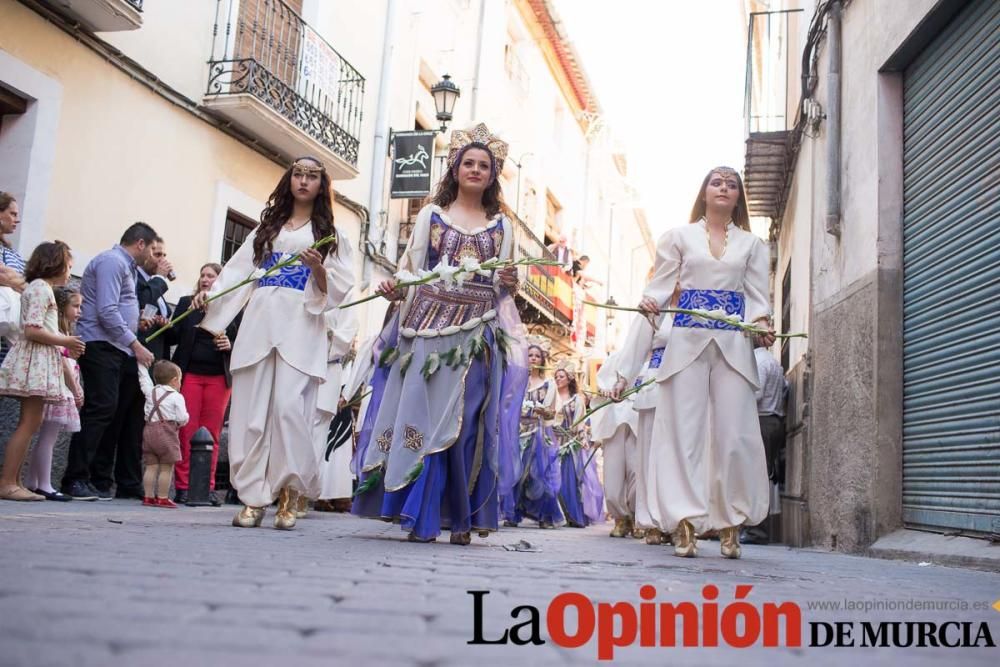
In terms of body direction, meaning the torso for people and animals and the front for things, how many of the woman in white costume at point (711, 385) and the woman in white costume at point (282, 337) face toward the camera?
2

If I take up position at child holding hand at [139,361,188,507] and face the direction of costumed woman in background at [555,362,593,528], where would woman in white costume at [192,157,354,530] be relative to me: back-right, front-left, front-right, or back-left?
back-right

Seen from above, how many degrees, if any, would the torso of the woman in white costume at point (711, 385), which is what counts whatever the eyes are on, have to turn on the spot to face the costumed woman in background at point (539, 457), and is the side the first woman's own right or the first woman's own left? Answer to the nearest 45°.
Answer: approximately 180°

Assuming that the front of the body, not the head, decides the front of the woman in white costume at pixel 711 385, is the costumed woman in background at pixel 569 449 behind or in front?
behind

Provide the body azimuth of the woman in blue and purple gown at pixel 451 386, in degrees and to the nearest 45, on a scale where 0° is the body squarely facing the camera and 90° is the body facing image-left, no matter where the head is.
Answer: approximately 0°

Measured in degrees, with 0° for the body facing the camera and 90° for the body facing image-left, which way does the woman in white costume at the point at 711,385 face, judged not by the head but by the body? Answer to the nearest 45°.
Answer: approximately 0°

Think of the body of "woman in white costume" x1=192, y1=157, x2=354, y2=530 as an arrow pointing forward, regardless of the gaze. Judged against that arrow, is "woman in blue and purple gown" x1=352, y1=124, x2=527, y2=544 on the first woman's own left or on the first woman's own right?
on the first woman's own left

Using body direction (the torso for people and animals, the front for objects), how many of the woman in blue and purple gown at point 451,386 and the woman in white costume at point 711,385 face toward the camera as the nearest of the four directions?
2
